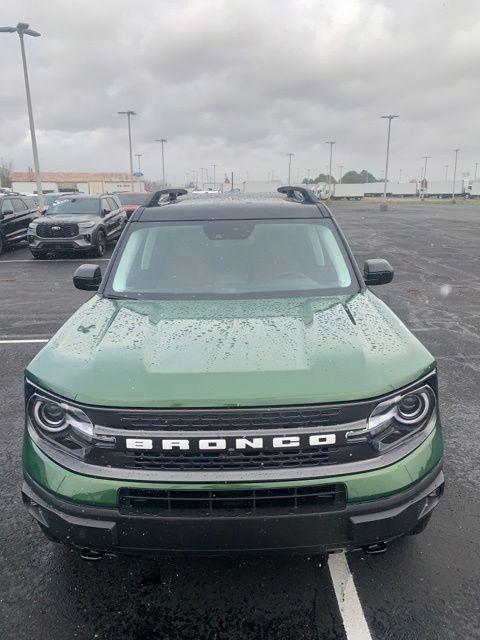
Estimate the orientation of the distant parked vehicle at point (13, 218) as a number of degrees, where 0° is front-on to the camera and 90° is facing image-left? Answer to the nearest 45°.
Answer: approximately 45°

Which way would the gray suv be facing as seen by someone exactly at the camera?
facing the viewer and to the left of the viewer

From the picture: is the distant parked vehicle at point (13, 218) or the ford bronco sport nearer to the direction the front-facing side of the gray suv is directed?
the ford bronco sport

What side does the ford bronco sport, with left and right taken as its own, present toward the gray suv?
back

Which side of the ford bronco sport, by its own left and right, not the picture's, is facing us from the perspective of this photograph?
front

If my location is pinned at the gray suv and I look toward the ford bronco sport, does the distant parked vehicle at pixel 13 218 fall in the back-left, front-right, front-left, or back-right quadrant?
back-right

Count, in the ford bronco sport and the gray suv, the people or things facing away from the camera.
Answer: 0

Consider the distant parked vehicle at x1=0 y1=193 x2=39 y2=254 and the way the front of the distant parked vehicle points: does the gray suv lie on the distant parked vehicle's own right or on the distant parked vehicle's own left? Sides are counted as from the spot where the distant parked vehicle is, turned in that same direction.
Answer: on the distant parked vehicle's own left

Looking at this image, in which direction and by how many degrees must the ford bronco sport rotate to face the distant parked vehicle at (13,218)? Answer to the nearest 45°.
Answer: approximately 135° to its right

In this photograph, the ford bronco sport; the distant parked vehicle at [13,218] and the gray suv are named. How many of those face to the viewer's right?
0

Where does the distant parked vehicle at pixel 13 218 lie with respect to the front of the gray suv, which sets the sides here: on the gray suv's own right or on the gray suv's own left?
on the gray suv's own right

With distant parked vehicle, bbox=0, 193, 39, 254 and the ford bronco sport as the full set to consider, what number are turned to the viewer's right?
0

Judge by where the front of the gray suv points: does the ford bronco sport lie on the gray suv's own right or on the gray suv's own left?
on the gray suv's own left
